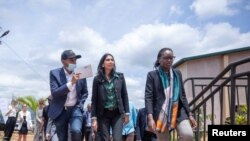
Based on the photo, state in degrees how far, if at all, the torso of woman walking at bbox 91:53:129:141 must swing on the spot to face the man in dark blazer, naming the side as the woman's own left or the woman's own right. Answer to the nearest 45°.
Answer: approximately 90° to the woman's own right

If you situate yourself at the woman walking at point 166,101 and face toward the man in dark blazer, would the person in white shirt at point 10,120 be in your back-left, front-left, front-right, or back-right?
front-right

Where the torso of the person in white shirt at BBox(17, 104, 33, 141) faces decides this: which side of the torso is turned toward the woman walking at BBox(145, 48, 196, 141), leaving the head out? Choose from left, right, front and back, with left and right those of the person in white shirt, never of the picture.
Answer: front

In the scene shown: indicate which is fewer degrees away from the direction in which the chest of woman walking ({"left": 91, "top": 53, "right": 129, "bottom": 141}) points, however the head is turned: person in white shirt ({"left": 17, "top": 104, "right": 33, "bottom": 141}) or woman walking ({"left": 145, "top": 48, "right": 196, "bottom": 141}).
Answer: the woman walking

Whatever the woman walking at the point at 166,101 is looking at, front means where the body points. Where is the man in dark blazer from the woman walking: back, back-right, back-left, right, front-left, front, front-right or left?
back-right

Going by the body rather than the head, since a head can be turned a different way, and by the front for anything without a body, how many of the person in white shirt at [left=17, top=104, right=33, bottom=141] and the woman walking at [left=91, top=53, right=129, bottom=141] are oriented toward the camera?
2

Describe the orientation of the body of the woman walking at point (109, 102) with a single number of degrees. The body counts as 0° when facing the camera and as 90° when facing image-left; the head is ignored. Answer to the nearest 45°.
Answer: approximately 0°

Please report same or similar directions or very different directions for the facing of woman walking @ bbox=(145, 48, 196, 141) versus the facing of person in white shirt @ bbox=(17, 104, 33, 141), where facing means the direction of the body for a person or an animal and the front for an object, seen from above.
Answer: same or similar directions

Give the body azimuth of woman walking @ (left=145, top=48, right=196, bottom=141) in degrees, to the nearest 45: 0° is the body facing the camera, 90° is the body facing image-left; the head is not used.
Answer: approximately 315°

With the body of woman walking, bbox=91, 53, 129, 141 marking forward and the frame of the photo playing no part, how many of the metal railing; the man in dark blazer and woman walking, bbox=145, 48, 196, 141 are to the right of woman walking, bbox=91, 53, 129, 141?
1

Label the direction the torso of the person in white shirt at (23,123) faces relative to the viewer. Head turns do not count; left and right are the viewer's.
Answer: facing the viewer
